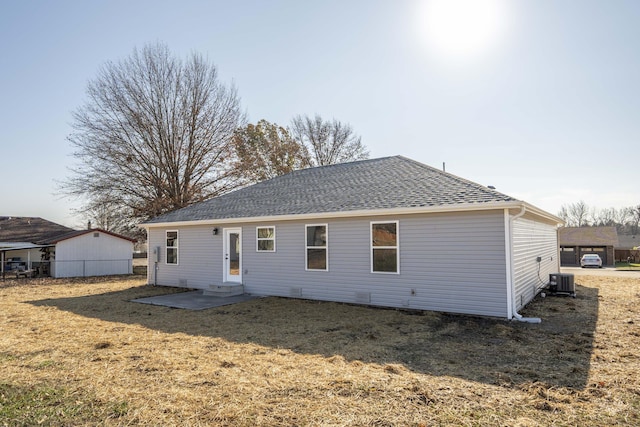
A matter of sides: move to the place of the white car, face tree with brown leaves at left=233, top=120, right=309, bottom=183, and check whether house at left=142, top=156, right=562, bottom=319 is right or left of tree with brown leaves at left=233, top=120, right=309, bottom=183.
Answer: left

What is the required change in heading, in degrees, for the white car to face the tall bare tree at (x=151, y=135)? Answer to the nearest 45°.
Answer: approximately 135° to its left

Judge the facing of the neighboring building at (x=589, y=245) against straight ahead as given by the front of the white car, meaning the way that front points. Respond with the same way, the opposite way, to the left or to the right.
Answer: the opposite way

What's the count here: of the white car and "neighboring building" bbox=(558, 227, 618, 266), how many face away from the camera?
1

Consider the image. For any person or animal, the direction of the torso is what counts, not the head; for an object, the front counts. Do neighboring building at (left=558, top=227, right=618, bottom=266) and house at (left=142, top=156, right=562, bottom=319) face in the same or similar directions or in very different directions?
very different directions

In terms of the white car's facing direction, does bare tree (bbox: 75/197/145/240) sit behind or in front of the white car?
behind

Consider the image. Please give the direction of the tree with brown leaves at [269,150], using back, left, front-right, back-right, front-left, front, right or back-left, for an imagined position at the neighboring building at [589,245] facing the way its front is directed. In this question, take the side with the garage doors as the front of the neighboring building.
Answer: front-right

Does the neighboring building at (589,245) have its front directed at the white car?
yes

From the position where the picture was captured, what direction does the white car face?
facing away from the viewer

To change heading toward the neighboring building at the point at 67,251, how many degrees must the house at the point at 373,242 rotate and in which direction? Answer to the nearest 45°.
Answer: approximately 90° to its left

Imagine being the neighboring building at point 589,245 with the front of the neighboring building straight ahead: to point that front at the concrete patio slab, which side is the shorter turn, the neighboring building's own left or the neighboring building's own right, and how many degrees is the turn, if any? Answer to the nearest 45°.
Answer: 0° — it already faces it

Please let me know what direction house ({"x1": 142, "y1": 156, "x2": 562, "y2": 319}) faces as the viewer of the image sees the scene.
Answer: facing away from the viewer and to the right of the viewer

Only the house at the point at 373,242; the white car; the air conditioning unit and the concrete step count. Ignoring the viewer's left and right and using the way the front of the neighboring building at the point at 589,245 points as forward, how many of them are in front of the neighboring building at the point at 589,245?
4
